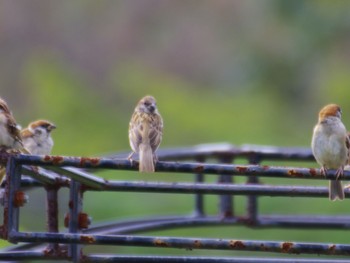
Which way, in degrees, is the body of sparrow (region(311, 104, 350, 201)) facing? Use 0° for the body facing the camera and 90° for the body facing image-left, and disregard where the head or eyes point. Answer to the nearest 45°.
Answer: approximately 0°
